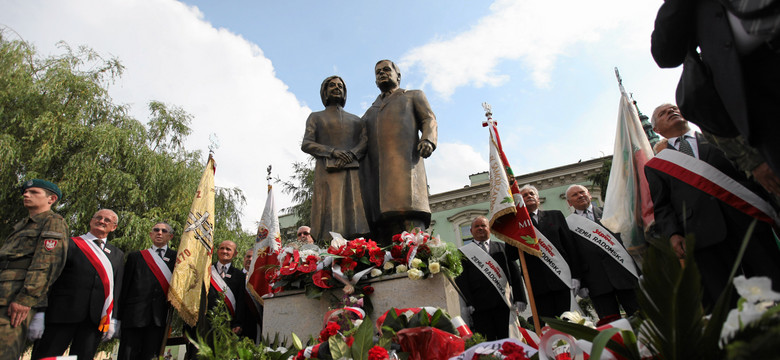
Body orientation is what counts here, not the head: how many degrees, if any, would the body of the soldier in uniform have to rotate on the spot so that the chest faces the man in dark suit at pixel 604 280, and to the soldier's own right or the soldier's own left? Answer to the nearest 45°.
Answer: approximately 90° to the soldier's own left

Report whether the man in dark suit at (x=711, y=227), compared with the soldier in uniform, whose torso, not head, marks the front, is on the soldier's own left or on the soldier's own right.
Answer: on the soldier's own left

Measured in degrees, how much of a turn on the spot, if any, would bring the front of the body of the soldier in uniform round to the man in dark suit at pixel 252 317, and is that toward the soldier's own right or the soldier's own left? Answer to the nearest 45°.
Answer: approximately 135° to the soldier's own left

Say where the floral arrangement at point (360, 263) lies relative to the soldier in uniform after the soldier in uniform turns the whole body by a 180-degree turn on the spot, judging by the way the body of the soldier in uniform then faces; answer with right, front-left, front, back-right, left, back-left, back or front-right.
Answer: right

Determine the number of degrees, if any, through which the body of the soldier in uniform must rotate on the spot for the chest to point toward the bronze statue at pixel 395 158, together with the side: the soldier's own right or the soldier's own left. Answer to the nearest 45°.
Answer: approximately 90° to the soldier's own left

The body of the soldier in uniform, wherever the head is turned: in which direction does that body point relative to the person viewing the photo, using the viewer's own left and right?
facing the viewer and to the left of the viewer

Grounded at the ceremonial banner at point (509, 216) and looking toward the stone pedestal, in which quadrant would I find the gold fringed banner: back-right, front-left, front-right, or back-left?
front-right

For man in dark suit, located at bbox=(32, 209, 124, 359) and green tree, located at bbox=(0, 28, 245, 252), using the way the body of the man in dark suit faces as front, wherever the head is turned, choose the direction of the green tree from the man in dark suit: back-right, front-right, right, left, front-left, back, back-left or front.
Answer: back-left

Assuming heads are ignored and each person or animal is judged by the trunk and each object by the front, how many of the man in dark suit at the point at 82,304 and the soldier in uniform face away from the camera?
0

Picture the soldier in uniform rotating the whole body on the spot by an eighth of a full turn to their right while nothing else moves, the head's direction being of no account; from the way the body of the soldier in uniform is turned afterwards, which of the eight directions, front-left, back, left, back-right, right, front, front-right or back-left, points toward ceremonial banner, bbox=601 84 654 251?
back-left
